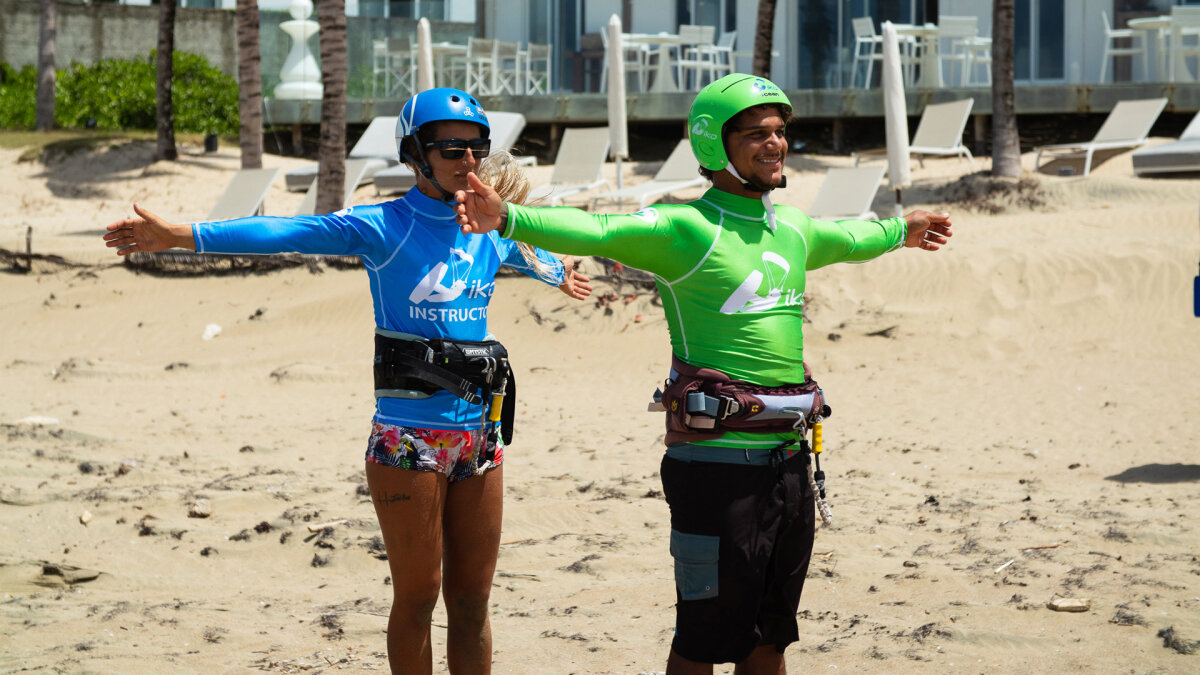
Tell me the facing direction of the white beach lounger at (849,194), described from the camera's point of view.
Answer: facing the viewer and to the left of the viewer

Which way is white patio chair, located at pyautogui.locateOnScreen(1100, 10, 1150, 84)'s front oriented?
to the viewer's right

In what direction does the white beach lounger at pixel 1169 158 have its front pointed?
to the viewer's left

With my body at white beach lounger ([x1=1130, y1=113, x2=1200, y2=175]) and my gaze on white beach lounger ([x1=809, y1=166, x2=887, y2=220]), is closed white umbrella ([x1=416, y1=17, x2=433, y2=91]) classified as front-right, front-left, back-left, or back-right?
front-right

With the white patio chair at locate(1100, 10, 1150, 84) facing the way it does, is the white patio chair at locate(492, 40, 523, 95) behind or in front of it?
behind

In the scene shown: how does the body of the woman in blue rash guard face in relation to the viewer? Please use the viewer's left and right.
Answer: facing the viewer and to the right of the viewer

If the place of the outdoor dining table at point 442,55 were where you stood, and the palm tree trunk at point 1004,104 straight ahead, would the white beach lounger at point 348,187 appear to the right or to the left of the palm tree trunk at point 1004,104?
right

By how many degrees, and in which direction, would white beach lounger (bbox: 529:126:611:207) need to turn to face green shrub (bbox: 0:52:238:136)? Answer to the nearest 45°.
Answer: approximately 90° to its right

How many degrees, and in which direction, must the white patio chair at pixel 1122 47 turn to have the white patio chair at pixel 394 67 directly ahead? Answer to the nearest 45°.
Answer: approximately 180°

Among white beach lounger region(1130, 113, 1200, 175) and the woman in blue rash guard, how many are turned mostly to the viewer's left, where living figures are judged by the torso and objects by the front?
1

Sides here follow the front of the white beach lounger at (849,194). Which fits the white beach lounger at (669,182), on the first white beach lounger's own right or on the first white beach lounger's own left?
on the first white beach lounger's own right

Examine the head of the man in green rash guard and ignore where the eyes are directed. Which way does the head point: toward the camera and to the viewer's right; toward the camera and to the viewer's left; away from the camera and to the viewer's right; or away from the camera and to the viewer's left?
toward the camera and to the viewer's right

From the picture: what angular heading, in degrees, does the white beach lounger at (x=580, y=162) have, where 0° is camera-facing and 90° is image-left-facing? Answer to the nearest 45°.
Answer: approximately 45°
